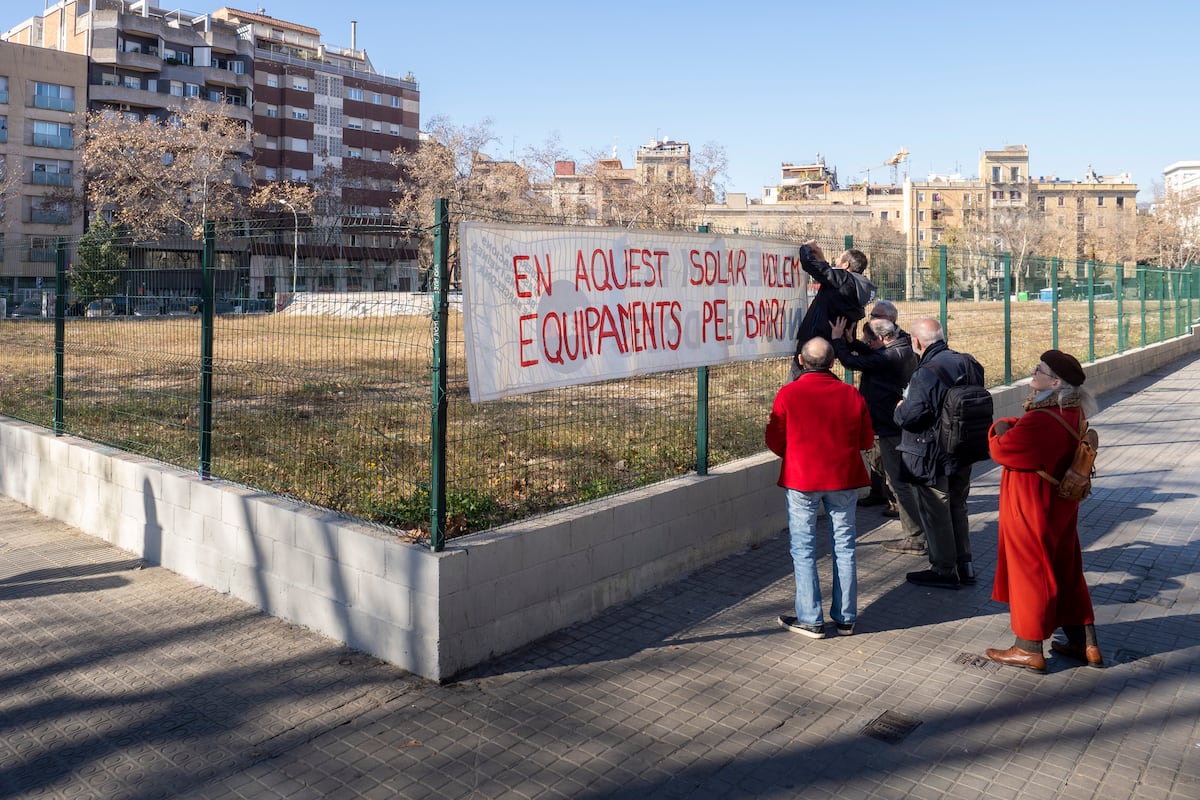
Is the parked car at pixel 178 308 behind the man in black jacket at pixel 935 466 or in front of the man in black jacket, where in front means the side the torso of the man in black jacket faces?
in front

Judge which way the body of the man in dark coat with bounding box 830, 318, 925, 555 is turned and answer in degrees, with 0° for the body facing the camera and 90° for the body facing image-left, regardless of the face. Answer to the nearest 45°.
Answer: approximately 90°

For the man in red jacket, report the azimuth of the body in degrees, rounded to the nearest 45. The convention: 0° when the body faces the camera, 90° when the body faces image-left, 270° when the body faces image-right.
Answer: approximately 180°

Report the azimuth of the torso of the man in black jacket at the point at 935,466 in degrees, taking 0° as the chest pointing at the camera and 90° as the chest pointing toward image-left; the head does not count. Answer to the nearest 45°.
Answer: approximately 90°

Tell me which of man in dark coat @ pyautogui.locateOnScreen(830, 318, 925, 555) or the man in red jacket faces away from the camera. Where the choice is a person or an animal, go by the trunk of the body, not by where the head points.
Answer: the man in red jacket

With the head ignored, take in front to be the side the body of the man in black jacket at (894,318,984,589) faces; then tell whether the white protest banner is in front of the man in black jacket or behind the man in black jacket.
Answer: in front

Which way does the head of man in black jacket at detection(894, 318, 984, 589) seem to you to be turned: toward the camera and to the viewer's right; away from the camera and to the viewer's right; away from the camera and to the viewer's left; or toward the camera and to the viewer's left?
away from the camera and to the viewer's left

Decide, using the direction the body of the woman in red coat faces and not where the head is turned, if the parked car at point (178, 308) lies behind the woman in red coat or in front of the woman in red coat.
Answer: in front
